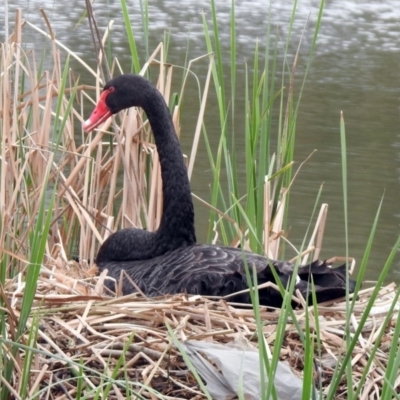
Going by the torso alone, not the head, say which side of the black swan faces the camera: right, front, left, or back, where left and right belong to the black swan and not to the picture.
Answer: left
